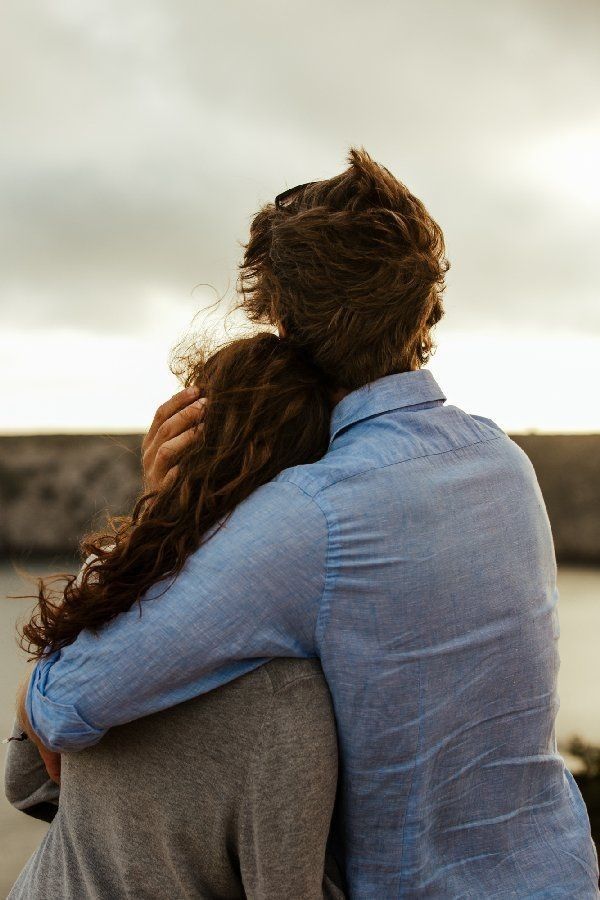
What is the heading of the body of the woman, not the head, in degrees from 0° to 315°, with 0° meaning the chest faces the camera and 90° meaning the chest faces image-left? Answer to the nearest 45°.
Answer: approximately 180°
